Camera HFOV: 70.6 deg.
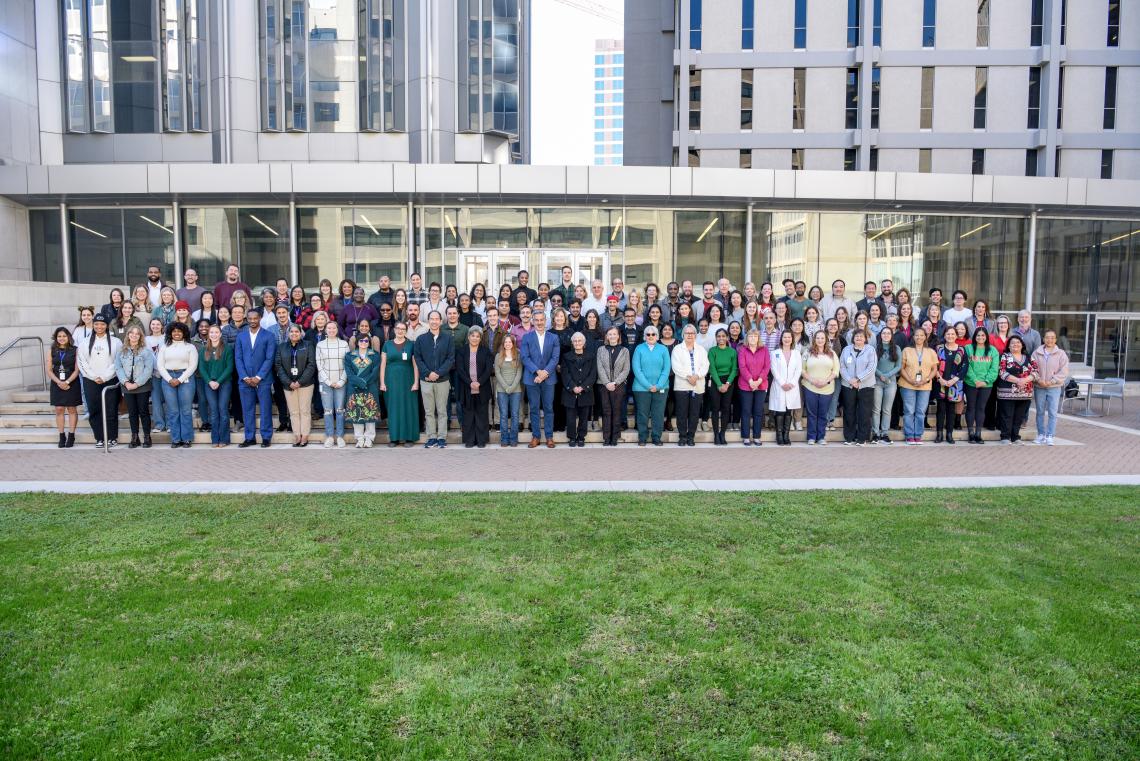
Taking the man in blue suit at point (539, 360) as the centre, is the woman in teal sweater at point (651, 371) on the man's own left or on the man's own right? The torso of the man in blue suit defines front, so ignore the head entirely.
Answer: on the man's own left

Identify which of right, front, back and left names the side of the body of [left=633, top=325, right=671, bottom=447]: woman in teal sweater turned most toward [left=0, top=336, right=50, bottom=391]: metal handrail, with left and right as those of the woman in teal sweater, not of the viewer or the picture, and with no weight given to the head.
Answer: right

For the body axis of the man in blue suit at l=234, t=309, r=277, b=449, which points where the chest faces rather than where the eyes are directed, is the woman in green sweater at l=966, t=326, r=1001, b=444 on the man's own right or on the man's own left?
on the man's own left

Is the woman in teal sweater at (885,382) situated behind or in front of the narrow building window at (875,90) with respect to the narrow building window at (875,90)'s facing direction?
in front

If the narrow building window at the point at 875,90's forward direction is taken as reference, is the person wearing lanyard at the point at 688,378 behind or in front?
in front

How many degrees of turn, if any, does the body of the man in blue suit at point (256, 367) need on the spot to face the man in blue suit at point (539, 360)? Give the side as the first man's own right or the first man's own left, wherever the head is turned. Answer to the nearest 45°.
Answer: approximately 90° to the first man's own left

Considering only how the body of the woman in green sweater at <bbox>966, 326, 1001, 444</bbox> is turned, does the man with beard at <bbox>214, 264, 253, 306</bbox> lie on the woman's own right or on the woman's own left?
on the woman's own right

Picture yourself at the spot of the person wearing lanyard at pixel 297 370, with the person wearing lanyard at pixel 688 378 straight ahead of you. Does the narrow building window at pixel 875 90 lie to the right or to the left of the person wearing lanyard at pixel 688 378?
left

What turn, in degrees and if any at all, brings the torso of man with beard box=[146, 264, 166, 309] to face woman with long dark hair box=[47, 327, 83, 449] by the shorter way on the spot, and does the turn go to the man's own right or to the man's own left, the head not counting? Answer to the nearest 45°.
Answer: approximately 45° to the man's own right
